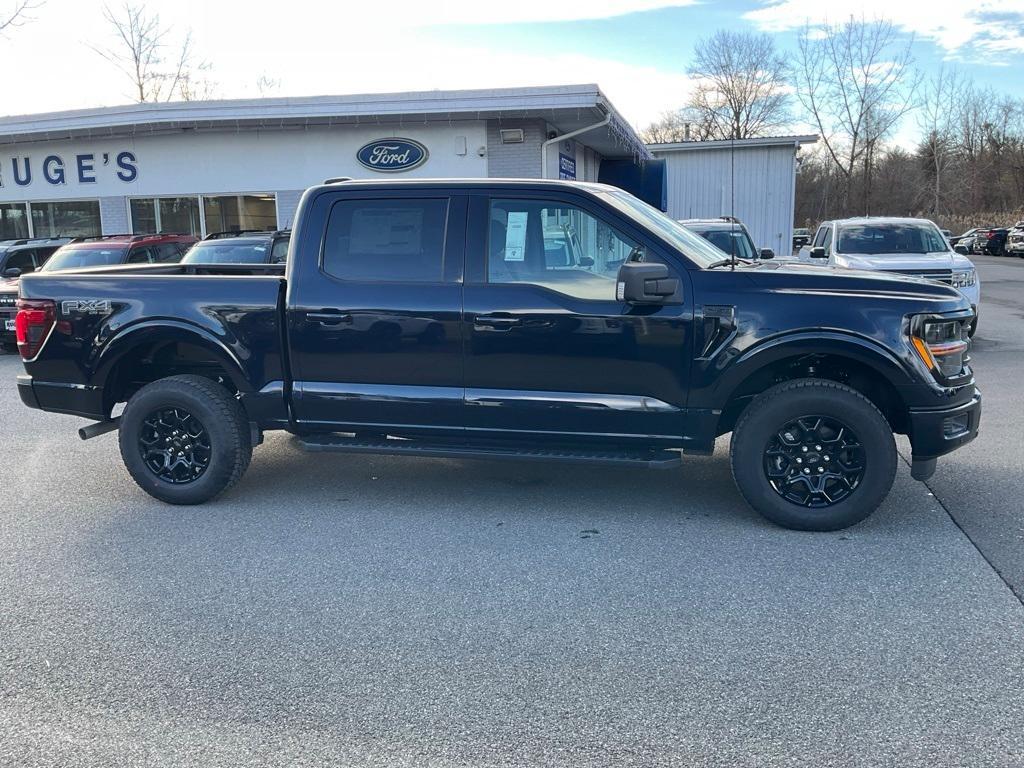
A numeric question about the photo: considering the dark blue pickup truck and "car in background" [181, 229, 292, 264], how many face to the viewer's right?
1

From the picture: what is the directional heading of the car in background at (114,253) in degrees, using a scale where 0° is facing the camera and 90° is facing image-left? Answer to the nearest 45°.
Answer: approximately 45°

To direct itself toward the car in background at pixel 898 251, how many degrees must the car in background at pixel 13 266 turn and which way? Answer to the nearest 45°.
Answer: approximately 90° to its left

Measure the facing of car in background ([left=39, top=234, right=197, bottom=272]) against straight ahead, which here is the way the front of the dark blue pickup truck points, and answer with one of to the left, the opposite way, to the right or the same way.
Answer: to the right

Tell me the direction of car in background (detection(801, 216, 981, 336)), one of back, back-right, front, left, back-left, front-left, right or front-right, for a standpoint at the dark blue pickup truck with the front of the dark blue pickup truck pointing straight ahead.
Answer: front-left

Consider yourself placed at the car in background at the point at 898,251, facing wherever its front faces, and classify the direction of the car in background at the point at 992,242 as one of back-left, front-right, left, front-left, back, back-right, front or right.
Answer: back-left

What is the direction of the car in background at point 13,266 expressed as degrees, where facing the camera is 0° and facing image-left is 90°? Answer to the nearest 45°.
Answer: approximately 45°

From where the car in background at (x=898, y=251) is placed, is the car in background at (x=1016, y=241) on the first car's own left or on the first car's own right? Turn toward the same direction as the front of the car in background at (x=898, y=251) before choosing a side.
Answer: on the first car's own left

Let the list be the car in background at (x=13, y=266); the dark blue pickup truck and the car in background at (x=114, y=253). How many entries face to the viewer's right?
1

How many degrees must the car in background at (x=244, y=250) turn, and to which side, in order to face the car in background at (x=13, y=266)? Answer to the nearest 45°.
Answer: approximately 90° to its right

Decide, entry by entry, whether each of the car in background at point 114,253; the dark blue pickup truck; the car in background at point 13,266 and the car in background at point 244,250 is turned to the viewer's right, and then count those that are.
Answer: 1

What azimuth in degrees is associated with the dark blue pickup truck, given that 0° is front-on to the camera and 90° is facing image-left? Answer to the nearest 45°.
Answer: approximately 270°

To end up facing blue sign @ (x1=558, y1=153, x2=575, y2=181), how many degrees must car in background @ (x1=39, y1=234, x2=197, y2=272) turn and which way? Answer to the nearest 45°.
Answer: approximately 135° to its left

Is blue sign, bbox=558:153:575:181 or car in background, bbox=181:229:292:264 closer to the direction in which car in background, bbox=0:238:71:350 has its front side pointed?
the car in background

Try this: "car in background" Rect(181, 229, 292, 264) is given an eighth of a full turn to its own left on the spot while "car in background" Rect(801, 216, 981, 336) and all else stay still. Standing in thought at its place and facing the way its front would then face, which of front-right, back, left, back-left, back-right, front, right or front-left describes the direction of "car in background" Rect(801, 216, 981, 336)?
left

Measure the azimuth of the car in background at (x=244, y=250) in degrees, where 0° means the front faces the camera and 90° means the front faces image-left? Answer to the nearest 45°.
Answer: approximately 45°
